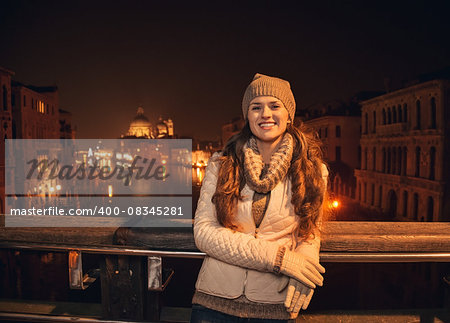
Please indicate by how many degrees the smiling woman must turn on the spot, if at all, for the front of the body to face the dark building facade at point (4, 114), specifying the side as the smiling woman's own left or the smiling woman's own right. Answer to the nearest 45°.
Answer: approximately 135° to the smiling woman's own right

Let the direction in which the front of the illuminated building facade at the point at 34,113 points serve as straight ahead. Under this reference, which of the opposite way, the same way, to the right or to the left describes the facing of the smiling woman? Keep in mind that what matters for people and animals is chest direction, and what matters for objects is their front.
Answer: to the right

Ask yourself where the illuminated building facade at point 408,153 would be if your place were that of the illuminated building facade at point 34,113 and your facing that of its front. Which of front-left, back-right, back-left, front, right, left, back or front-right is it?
front

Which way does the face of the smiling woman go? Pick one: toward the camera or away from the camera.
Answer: toward the camera

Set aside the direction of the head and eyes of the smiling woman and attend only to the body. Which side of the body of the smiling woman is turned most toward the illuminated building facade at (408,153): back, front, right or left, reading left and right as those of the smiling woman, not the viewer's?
back

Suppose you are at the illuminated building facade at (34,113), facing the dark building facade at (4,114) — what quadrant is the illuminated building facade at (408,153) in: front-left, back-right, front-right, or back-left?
front-left

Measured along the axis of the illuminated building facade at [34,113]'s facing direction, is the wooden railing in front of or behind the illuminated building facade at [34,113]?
in front

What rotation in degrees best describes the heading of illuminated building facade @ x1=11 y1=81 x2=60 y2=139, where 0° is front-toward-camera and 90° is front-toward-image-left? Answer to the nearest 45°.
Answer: approximately 315°

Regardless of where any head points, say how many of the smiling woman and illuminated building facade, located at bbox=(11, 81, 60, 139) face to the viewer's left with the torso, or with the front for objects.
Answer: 0

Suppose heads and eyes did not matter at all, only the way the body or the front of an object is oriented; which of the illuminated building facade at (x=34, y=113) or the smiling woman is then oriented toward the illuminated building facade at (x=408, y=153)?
the illuminated building facade at (x=34, y=113)

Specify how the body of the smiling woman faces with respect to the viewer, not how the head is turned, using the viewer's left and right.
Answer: facing the viewer

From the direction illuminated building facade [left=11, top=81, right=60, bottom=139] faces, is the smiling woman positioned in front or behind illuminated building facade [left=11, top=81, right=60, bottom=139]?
in front

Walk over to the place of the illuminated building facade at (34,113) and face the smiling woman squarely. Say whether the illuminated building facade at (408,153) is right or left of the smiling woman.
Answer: left

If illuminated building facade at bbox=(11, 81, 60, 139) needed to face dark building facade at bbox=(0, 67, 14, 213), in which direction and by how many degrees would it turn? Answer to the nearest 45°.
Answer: approximately 45° to its right
